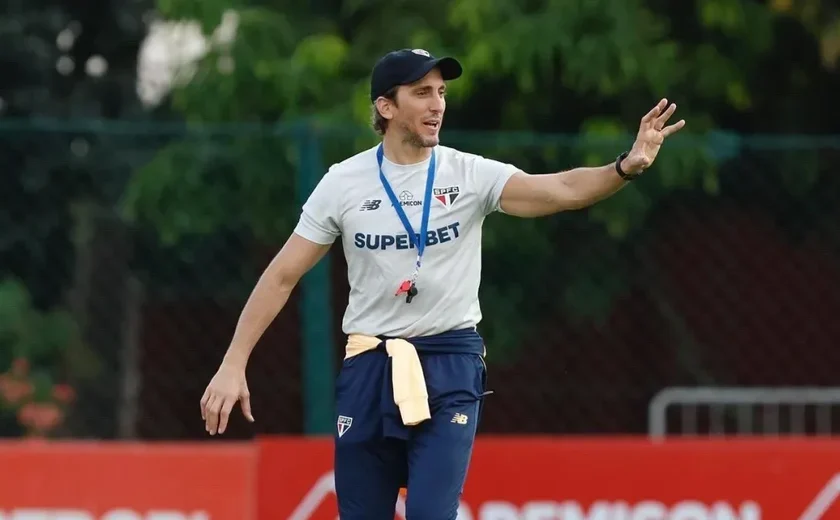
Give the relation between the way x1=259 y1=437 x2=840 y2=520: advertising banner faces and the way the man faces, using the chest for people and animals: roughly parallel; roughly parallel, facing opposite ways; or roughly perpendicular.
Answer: roughly parallel

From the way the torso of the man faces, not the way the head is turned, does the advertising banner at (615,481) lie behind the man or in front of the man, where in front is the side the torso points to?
behind

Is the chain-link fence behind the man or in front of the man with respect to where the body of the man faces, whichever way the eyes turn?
behind

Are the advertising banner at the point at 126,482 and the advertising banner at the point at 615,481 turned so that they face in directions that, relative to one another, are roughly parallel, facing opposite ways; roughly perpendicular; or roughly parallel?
roughly parallel

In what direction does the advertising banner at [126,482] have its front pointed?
toward the camera

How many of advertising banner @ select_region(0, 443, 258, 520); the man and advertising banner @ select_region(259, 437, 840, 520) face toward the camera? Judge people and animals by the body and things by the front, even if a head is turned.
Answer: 3

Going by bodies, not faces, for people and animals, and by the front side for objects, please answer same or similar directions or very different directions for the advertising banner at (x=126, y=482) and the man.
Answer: same or similar directions

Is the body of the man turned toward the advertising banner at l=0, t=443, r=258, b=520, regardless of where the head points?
no

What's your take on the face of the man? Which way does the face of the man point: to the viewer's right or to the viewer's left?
to the viewer's right

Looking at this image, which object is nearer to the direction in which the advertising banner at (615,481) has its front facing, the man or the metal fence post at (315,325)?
the man

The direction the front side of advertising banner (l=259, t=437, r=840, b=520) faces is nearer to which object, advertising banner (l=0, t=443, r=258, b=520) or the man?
the man

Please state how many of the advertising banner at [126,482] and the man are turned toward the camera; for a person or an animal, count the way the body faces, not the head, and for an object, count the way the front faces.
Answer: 2

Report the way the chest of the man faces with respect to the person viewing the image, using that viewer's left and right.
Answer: facing the viewer

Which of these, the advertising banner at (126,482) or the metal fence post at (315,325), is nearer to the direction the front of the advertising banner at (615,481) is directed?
the advertising banner

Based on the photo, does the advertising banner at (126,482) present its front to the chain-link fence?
no

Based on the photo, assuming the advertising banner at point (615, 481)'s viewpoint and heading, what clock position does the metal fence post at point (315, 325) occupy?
The metal fence post is roughly at 4 o'clock from the advertising banner.
